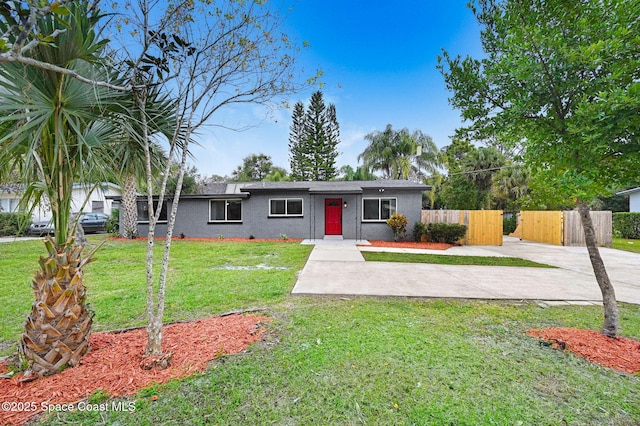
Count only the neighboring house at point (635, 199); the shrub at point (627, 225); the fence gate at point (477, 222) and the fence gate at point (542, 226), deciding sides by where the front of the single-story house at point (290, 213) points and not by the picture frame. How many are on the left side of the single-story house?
4

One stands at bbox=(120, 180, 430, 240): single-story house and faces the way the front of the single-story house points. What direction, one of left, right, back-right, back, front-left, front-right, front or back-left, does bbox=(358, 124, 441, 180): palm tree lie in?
back-left

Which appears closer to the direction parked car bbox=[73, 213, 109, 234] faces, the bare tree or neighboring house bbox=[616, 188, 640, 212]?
the bare tree

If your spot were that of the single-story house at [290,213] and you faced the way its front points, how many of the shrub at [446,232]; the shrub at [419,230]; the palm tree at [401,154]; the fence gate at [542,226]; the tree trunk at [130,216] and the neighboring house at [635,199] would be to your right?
1

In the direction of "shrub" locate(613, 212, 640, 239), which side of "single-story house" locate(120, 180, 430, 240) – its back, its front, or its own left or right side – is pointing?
left

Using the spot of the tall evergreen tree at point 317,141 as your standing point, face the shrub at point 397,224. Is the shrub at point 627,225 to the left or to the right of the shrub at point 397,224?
left

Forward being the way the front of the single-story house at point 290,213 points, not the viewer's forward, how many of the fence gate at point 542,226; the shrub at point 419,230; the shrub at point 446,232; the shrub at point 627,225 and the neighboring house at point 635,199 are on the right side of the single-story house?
0

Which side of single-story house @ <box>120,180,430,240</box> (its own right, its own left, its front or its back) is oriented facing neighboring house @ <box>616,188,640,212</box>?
left

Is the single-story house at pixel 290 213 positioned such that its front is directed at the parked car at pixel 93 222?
no

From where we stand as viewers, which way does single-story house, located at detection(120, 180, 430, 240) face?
facing the viewer

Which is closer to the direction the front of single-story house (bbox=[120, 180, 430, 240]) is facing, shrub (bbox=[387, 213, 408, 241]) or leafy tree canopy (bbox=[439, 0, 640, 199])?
the leafy tree canopy

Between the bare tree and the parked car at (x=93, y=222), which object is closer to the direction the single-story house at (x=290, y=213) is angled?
the bare tree

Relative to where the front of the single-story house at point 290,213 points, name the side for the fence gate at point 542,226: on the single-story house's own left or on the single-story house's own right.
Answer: on the single-story house's own left

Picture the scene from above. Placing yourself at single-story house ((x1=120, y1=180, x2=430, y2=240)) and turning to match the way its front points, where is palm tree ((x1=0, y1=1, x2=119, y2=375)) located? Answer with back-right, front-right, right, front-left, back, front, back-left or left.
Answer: front

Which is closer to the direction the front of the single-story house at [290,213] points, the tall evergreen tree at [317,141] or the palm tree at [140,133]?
the palm tree
